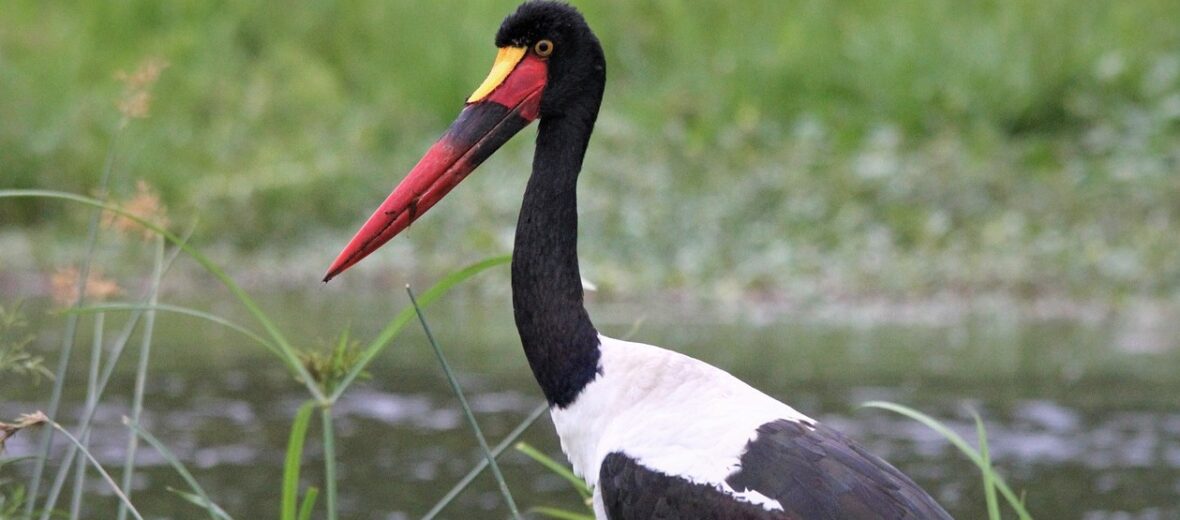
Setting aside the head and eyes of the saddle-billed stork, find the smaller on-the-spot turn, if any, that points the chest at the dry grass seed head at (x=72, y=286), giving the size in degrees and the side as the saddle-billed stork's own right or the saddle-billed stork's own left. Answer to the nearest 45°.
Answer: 0° — it already faces it

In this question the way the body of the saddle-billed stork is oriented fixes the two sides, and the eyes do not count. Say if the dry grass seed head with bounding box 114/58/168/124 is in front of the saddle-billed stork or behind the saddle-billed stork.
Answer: in front

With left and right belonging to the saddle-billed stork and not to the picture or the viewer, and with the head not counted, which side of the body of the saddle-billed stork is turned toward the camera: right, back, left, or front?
left
